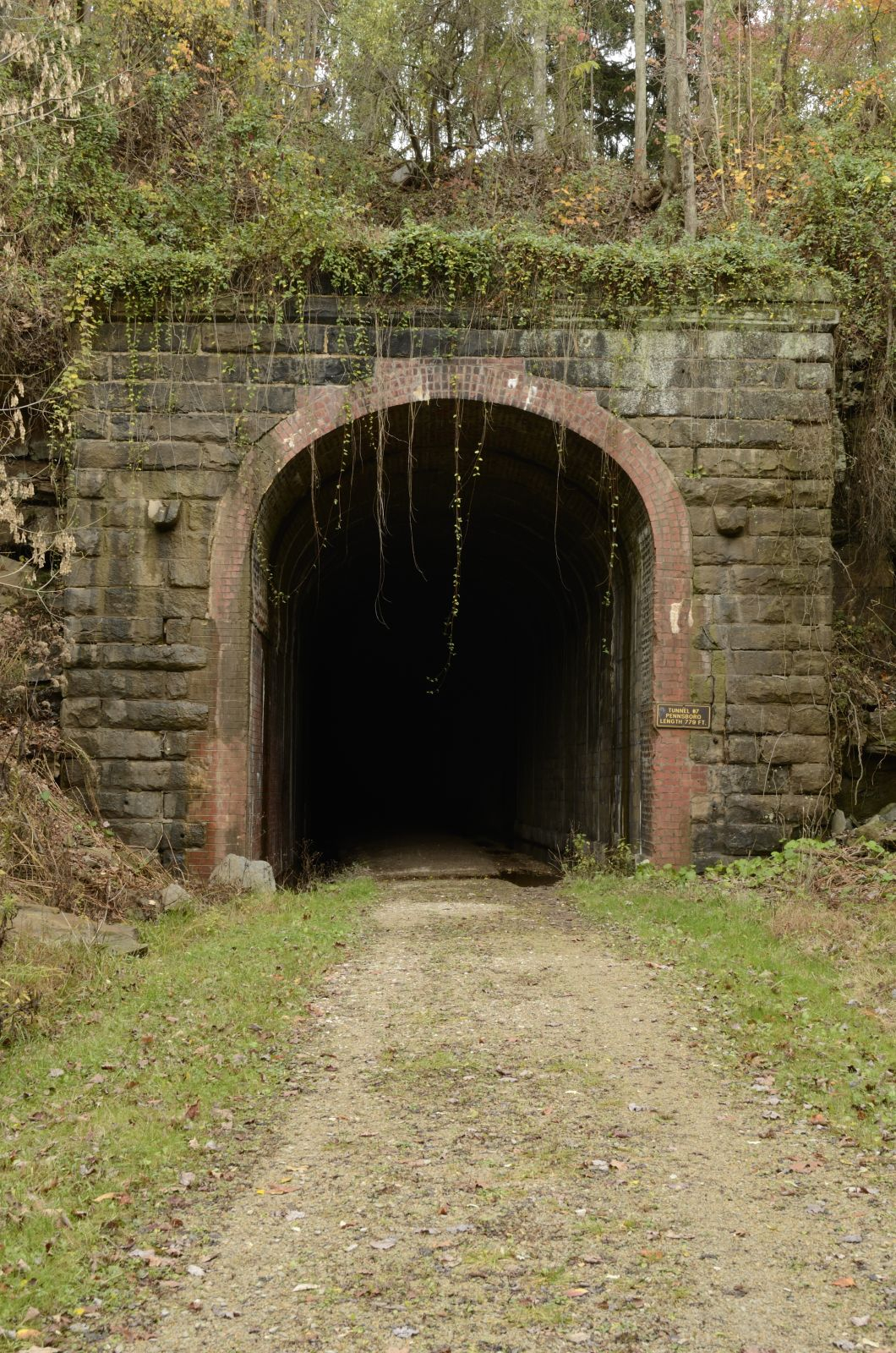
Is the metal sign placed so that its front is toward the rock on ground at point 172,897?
no

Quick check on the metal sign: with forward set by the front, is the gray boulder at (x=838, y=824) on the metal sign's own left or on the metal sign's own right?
on the metal sign's own left

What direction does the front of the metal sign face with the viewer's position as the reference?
facing the viewer

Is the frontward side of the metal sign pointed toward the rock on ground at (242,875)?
no

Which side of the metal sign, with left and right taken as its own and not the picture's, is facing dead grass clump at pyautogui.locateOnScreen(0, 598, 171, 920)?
right

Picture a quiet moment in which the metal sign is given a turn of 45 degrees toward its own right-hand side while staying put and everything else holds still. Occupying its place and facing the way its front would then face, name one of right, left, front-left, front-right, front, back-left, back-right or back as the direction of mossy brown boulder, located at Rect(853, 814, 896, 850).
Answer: back-left

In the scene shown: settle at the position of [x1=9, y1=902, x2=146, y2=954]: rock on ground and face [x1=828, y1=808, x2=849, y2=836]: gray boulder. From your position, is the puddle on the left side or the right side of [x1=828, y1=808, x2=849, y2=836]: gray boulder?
left

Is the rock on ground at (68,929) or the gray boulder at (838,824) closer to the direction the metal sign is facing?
the rock on ground

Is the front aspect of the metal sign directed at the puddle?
no
